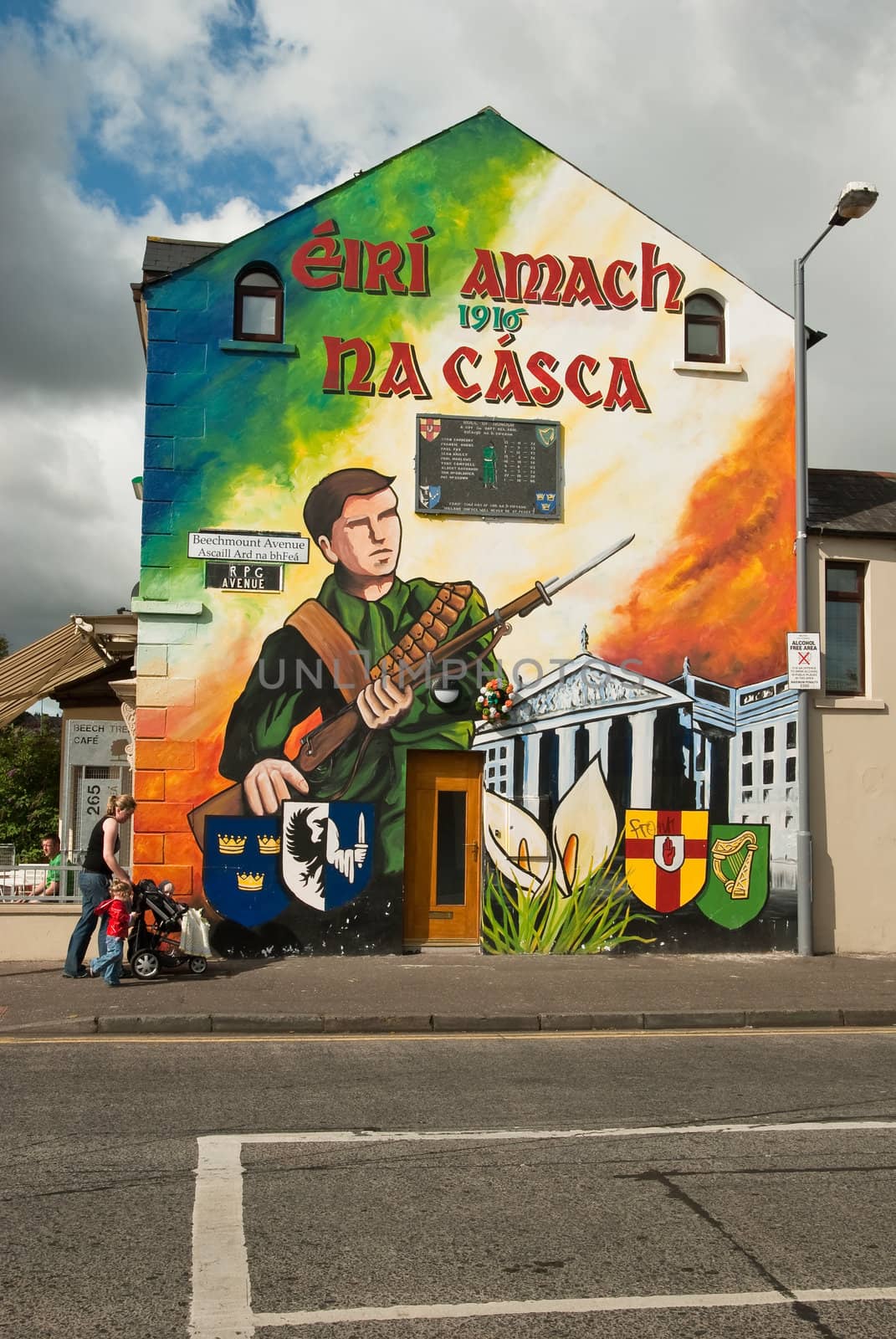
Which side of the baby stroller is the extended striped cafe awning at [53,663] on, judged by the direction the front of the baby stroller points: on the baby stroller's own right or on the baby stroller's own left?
on the baby stroller's own left

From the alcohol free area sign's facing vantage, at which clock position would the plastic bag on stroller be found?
The plastic bag on stroller is roughly at 2 o'clock from the alcohol free area sign.

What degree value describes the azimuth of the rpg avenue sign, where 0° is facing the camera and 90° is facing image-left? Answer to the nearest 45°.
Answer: approximately 0°

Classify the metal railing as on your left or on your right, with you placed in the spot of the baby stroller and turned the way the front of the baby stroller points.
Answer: on your left

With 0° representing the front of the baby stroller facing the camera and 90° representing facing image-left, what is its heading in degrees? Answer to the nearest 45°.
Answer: approximately 270°

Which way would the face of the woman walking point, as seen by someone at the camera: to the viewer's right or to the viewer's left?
to the viewer's right

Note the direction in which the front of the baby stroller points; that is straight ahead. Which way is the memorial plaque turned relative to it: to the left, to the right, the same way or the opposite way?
to the right

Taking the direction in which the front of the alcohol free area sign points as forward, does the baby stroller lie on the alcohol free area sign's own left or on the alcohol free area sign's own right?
on the alcohol free area sign's own right
